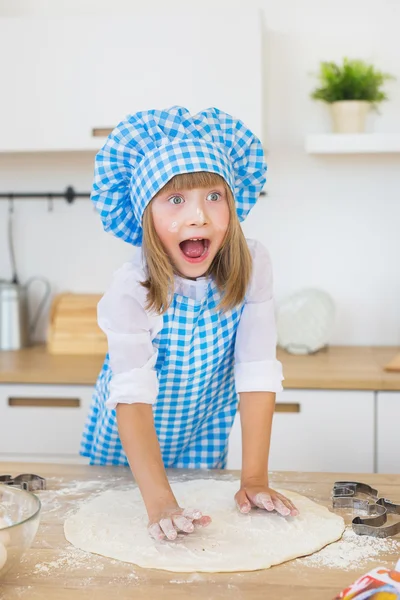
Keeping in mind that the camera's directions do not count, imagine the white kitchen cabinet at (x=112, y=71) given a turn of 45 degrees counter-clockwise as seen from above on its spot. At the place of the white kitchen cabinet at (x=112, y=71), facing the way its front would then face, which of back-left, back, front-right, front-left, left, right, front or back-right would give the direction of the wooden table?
front-right

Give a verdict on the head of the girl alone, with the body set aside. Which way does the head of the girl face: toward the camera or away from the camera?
toward the camera

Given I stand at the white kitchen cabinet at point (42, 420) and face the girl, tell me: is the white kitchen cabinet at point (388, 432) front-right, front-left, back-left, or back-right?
front-left

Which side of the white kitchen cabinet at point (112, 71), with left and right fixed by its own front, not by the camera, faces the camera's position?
front

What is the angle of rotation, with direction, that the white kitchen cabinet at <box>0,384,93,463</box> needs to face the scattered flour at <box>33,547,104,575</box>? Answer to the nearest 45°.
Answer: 0° — it already faces it

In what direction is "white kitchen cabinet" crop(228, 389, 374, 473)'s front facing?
toward the camera

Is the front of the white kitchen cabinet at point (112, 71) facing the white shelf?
no

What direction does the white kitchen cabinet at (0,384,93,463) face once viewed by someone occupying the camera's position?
facing the viewer

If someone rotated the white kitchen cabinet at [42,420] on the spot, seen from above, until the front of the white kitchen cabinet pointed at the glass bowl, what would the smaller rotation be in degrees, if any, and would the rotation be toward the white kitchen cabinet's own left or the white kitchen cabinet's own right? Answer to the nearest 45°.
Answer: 0° — it already faces it

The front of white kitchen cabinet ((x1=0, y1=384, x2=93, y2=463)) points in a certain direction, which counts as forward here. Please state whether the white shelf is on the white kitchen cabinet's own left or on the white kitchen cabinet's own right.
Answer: on the white kitchen cabinet's own left

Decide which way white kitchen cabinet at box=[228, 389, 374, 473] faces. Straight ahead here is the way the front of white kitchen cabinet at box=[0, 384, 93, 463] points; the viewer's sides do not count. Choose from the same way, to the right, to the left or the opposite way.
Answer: the same way

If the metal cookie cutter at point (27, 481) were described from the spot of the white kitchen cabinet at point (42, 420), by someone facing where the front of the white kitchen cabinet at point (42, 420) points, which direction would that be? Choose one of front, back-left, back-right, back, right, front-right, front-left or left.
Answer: front

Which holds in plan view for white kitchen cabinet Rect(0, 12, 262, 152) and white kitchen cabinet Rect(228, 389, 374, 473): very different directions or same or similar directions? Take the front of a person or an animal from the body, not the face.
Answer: same or similar directions
